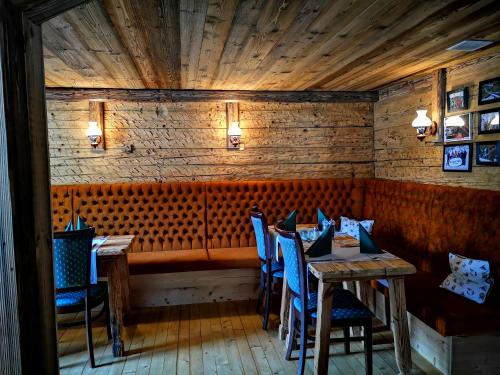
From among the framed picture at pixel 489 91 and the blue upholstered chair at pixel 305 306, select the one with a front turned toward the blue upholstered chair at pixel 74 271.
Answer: the framed picture

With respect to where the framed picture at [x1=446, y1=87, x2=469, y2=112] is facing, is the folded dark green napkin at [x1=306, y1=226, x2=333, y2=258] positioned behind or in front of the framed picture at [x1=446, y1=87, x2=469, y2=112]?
in front

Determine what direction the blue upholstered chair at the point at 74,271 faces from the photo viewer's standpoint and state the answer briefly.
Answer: facing away from the viewer and to the right of the viewer

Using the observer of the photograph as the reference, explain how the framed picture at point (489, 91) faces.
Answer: facing the viewer and to the left of the viewer

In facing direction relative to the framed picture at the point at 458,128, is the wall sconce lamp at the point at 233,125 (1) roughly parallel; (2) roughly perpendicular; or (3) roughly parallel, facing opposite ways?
roughly perpendicular

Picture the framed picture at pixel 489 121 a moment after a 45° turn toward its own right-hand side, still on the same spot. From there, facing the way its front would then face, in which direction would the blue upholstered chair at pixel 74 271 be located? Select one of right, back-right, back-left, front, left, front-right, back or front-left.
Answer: front-left

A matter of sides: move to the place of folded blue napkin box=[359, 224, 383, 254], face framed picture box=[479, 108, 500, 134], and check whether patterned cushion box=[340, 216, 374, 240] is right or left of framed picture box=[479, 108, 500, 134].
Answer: left

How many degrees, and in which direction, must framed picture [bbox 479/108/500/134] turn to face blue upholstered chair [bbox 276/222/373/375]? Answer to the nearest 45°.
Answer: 0° — it already faces it

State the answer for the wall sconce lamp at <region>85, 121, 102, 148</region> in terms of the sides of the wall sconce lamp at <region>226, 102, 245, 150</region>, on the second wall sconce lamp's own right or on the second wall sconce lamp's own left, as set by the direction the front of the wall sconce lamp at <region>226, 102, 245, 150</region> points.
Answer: on the second wall sconce lamp's own right

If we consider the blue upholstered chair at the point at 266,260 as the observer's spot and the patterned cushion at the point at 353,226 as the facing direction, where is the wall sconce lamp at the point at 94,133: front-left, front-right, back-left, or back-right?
back-left

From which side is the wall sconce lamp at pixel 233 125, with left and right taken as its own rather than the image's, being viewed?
front
